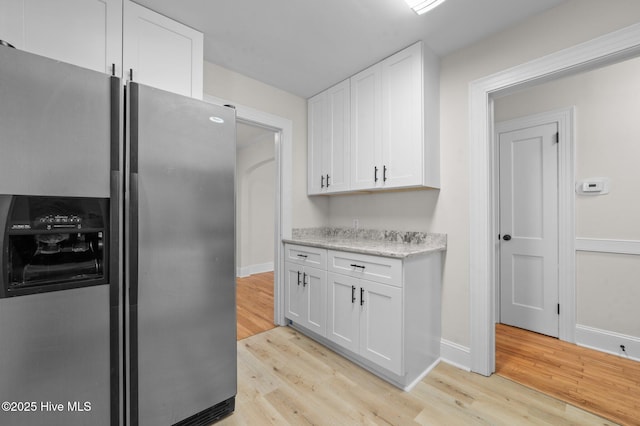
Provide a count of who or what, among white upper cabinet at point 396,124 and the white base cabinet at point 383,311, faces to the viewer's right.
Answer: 0

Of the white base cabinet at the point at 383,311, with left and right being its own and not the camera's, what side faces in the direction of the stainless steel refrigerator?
front

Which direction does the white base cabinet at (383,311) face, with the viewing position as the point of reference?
facing the viewer and to the left of the viewer

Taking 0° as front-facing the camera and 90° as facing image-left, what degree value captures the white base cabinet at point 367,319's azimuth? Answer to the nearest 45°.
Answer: approximately 45°

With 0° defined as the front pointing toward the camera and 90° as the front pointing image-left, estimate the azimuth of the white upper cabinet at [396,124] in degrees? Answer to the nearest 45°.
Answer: approximately 45°

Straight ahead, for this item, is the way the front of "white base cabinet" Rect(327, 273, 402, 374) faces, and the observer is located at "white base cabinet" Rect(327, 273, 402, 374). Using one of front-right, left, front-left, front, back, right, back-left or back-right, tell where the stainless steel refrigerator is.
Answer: front

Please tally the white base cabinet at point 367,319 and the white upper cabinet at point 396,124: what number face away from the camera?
0

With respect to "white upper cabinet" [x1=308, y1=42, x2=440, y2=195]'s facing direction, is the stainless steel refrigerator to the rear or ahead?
ahead
